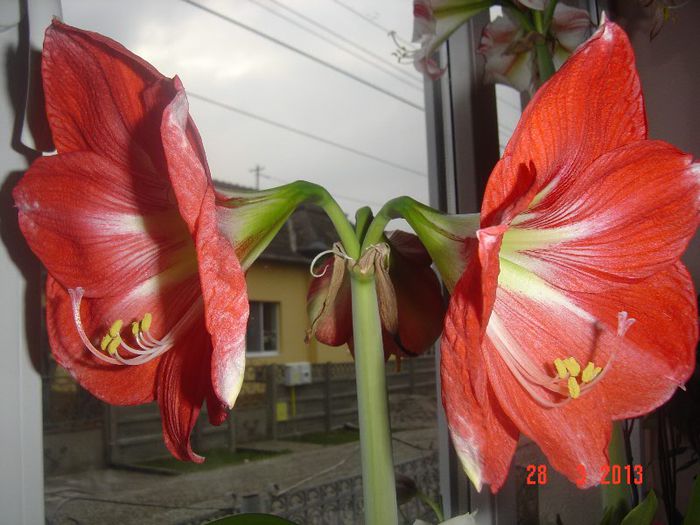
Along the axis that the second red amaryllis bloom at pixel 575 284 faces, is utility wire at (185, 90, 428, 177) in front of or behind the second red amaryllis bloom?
behind

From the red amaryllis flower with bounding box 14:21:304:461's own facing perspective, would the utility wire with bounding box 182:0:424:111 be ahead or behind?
behind

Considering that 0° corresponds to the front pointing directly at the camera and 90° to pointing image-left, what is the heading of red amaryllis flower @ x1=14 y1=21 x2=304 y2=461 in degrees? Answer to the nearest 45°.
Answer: approximately 45°
